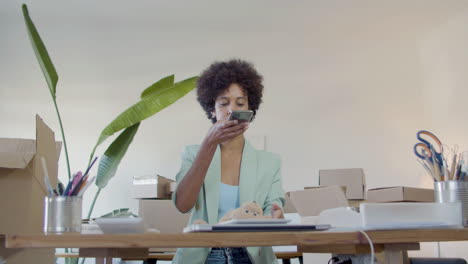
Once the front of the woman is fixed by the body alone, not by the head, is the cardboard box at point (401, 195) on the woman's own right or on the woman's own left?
on the woman's own left

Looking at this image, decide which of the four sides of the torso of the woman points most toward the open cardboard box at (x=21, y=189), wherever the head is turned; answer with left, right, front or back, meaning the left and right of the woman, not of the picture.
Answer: right

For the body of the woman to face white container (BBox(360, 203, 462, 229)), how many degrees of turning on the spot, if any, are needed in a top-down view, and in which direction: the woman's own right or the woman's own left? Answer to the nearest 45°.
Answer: approximately 45° to the woman's own left

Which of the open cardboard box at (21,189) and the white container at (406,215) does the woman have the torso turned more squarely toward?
the white container

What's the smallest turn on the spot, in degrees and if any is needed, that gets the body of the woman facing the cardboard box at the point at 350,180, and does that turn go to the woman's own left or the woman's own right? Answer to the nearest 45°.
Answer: approximately 135° to the woman's own left

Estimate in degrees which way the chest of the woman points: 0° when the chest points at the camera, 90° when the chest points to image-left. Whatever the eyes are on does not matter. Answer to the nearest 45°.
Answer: approximately 0°
